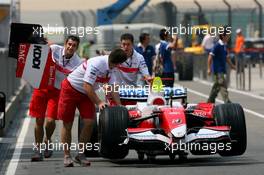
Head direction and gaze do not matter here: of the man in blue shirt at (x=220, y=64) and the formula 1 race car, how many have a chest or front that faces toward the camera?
1

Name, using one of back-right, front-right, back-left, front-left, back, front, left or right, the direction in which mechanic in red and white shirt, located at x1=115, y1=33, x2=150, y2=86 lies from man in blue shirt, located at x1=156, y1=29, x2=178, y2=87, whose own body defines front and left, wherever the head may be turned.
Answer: right

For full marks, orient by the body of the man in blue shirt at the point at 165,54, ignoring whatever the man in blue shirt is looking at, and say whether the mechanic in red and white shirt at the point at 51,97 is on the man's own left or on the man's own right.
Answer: on the man's own right
